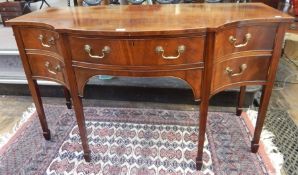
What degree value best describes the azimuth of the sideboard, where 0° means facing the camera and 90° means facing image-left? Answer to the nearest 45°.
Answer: approximately 0°
